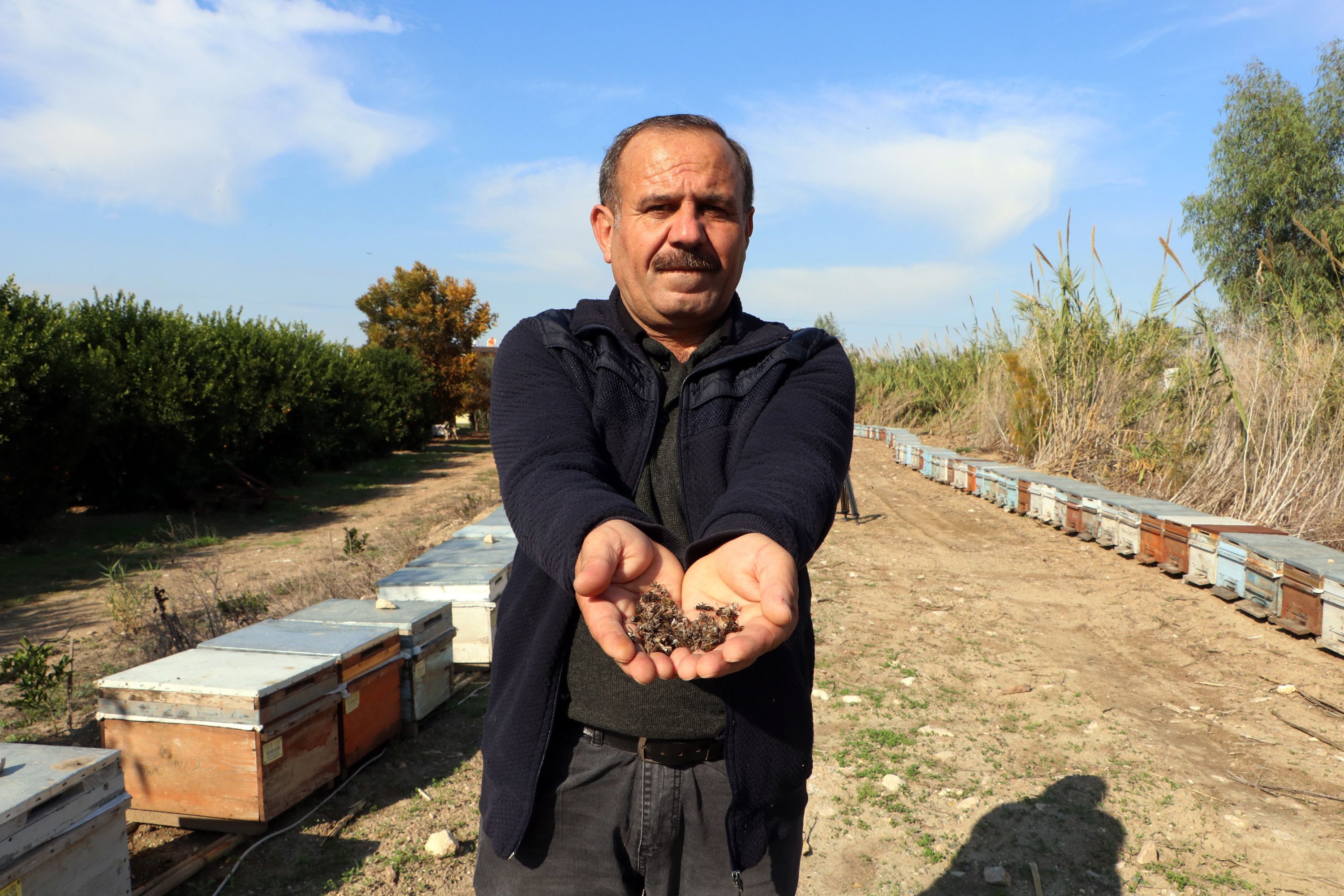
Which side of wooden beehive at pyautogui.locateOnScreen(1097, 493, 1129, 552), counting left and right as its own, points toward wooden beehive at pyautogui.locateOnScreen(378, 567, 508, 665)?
front

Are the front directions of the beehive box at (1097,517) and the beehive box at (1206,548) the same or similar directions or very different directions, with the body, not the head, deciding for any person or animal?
same or similar directions

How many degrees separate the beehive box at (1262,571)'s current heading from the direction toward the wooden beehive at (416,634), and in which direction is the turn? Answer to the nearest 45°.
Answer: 0° — it already faces it

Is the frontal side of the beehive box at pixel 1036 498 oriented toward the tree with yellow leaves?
no

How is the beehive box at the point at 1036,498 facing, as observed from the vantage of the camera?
facing the viewer and to the left of the viewer

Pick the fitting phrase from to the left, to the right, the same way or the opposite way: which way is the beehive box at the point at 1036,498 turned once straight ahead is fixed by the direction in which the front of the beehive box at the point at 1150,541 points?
the same way

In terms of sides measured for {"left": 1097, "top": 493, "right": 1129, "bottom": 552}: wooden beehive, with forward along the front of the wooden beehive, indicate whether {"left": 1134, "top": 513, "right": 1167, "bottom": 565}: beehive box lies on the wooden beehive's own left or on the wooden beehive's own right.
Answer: on the wooden beehive's own left

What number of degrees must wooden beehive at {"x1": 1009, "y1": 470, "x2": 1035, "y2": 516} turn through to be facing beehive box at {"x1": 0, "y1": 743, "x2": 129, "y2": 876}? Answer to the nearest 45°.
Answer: approximately 45° to its left

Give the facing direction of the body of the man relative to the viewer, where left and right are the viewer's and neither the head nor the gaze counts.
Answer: facing the viewer

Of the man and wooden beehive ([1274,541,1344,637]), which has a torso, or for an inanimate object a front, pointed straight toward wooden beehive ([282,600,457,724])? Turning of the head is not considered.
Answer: wooden beehive ([1274,541,1344,637])

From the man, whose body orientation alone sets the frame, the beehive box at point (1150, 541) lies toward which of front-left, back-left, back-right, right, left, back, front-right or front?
back-left

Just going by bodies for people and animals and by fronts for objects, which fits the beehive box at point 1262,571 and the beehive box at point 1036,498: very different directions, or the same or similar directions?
same or similar directions

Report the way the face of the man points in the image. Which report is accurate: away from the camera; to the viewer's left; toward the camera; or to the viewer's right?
toward the camera

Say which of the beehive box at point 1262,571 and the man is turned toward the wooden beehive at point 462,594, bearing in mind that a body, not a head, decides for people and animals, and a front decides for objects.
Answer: the beehive box

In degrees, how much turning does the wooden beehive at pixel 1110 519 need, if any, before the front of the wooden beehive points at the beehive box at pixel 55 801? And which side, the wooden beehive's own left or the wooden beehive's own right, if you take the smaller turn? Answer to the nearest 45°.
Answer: approximately 45° to the wooden beehive's own left

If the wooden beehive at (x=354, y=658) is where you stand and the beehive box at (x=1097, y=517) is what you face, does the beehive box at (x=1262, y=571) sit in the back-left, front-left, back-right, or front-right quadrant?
front-right

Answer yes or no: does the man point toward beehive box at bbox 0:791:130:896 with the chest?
no

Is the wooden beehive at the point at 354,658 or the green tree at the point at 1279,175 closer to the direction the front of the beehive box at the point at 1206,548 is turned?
the wooden beehive

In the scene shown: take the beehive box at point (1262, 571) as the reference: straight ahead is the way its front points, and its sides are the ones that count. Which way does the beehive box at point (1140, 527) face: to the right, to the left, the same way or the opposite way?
the same way

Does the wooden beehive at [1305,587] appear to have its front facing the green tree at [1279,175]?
no

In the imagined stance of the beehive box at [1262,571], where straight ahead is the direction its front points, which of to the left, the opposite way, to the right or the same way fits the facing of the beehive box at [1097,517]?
the same way

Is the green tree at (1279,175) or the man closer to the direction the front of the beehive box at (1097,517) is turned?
the man
